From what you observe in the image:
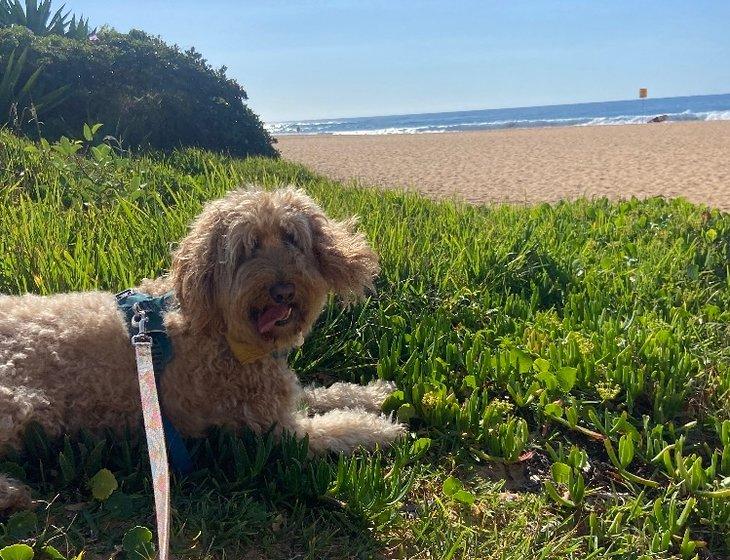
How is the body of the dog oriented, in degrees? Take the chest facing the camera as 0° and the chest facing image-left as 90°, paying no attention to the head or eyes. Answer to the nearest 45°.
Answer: approximately 270°

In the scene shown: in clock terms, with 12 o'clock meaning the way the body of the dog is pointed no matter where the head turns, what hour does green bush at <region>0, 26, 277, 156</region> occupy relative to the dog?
The green bush is roughly at 9 o'clock from the dog.

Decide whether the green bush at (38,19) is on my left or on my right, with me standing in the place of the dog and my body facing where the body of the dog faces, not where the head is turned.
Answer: on my left
